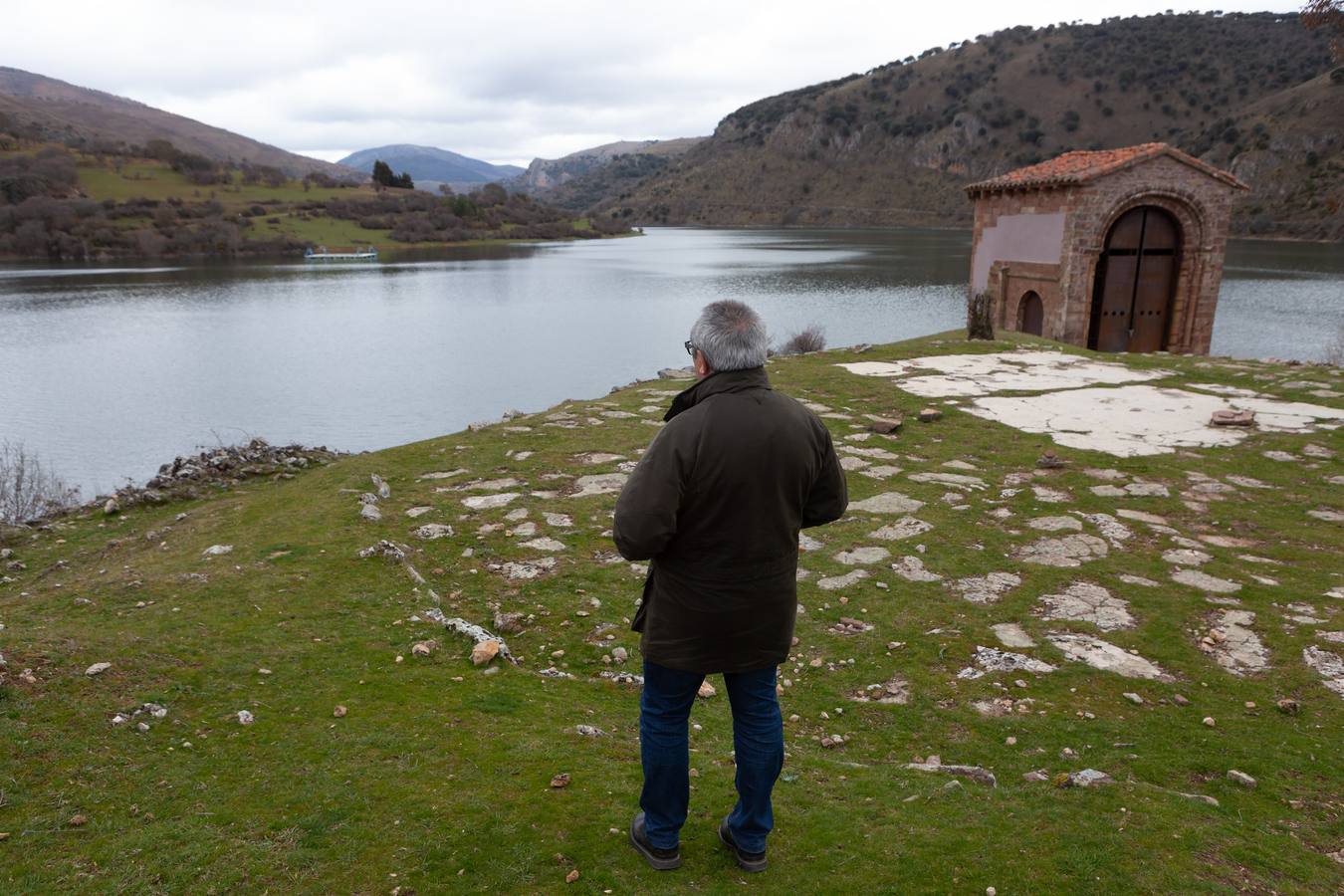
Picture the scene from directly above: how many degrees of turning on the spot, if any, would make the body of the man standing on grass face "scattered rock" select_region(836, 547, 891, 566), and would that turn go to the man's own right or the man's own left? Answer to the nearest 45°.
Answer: approximately 45° to the man's own right

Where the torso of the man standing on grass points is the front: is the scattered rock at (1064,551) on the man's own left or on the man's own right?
on the man's own right

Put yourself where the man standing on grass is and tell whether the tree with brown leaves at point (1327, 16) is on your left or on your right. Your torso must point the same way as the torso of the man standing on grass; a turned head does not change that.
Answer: on your right

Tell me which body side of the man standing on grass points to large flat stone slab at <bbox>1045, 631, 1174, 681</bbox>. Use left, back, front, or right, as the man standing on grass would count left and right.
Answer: right

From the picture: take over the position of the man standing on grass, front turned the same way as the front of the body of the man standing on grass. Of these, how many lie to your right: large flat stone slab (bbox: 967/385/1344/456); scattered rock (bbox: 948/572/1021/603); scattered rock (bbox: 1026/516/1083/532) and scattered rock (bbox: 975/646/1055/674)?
4

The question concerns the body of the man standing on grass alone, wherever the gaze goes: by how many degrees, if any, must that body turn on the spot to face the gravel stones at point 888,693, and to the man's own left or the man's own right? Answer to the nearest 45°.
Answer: approximately 90° to the man's own right

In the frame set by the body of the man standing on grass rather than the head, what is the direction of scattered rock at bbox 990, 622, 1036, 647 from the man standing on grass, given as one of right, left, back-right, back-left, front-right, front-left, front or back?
right

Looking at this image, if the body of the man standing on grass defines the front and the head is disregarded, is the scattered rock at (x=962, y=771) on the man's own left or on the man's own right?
on the man's own right

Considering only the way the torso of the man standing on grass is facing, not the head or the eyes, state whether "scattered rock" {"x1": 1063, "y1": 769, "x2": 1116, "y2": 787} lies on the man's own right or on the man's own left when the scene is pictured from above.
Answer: on the man's own right

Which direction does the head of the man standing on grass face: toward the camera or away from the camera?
away from the camera

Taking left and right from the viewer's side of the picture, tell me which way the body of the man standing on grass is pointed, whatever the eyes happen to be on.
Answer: facing away from the viewer and to the left of the viewer
